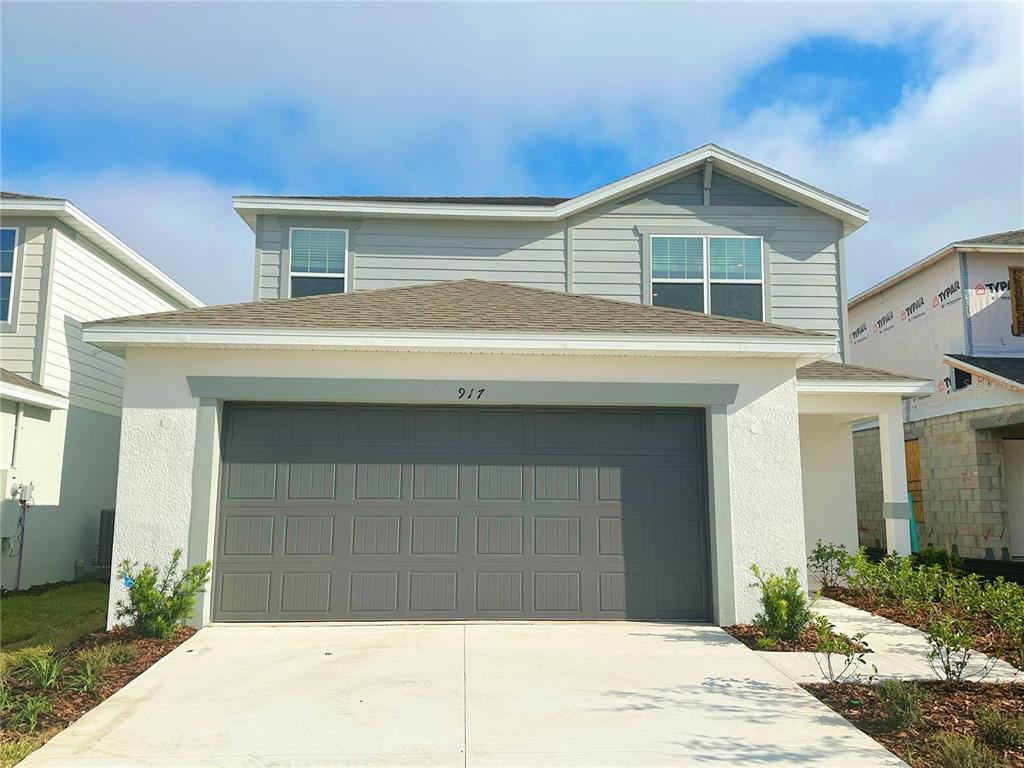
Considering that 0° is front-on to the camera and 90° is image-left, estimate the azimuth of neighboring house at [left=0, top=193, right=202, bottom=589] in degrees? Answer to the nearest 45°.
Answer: approximately 45°

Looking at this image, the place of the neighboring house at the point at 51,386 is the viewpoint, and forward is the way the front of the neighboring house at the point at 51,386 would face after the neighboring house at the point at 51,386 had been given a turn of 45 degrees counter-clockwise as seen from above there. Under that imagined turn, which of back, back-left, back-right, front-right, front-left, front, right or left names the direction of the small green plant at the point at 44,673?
front

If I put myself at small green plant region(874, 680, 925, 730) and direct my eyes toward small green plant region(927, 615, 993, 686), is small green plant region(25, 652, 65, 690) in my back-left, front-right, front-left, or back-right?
back-left

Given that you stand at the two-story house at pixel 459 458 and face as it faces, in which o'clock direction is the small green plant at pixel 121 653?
The small green plant is roughly at 2 o'clock from the two-story house.

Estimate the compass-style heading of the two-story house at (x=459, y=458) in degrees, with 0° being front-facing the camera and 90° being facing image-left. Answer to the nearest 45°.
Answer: approximately 0°

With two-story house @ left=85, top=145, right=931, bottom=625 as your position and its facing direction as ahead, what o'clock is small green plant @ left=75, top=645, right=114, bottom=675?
The small green plant is roughly at 2 o'clock from the two-story house.

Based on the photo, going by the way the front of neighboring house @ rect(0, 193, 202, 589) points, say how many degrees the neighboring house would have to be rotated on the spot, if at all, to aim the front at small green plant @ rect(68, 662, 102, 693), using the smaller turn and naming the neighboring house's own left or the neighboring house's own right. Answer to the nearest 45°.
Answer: approximately 45° to the neighboring house's own left

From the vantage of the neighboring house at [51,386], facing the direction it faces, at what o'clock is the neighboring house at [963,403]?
the neighboring house at [963,403] is roughly at 8 o'clock from the neighboring house at [51,386].

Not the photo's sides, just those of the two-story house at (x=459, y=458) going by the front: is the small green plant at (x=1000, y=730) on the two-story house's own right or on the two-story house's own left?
on the two-story house's own left

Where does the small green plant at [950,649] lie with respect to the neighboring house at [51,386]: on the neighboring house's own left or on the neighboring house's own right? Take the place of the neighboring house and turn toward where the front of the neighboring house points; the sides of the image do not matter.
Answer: on the neighboring house's own left

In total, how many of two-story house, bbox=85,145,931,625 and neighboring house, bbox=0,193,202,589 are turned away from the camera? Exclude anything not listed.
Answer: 0
